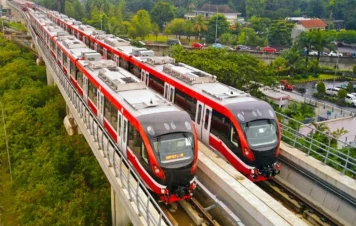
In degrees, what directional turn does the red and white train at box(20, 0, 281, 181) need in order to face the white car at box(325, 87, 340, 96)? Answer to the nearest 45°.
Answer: approximately 90° to its left

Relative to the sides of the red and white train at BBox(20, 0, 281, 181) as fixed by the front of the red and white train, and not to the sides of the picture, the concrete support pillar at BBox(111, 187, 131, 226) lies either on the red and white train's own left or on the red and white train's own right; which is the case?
on the red and white train's own right

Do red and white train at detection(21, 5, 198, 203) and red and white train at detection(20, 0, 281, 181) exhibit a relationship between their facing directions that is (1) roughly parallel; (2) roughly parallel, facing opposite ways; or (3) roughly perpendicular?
roughly parallel

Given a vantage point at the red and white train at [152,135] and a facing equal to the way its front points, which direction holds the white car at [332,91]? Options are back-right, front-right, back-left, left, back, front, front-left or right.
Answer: left

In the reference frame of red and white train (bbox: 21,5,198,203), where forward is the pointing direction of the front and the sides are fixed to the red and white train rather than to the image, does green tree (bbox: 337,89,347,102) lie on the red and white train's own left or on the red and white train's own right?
on the red and white train's own left

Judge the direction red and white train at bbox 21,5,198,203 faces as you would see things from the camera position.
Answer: facing the viewer and to the right of the viewer

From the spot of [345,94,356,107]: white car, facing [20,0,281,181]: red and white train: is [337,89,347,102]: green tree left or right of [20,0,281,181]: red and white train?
right

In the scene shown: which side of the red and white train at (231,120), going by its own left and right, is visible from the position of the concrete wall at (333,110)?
left

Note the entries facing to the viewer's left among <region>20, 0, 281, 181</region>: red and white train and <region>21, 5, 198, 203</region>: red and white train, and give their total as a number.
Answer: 0

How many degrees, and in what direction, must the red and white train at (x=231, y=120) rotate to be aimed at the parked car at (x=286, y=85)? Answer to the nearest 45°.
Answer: approximately 135° to its left

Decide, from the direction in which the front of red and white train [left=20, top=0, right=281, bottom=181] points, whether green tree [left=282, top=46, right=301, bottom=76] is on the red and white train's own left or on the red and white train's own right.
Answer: on the red and white train's own left

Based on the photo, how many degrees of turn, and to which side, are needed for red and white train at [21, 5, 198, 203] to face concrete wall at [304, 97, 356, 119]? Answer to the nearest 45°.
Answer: approximately 90° to its left
